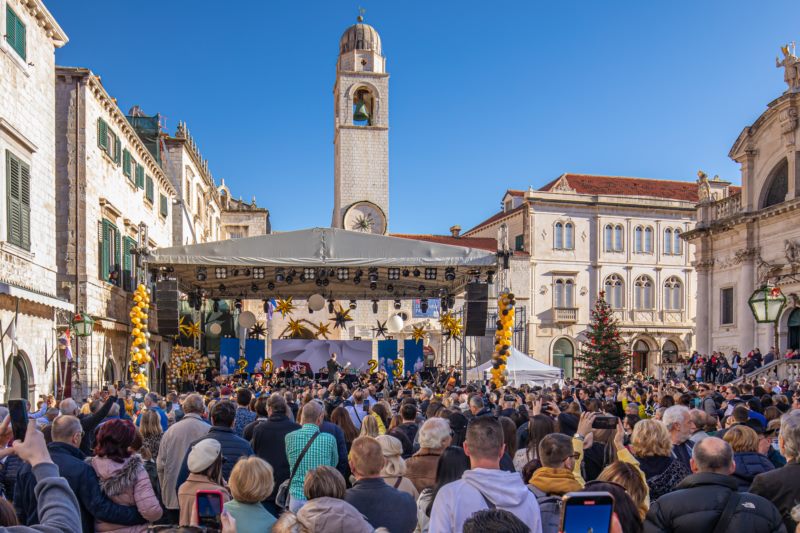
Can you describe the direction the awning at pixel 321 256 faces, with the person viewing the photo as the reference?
facing the viewer

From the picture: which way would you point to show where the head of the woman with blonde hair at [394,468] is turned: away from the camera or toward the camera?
away from the camera

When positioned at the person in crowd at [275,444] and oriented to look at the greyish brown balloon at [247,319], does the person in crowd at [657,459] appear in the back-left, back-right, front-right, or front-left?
back-right

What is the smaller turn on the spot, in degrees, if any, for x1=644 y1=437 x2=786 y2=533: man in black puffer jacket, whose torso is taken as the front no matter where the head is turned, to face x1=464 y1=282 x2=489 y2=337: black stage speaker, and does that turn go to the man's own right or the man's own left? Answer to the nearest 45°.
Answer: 0° — they already face it

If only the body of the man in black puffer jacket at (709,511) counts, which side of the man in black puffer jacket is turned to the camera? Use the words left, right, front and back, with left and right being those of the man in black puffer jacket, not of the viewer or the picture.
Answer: back

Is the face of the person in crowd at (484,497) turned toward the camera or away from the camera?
away from the camera

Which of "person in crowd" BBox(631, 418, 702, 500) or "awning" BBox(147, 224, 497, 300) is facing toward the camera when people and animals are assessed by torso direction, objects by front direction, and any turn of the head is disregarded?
the awning

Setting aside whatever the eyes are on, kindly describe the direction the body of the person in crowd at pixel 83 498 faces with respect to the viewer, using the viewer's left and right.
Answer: facing away from the viewer and to the right of the viewer

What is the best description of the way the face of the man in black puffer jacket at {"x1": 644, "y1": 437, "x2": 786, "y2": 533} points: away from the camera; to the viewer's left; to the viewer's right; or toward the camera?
away from the camera

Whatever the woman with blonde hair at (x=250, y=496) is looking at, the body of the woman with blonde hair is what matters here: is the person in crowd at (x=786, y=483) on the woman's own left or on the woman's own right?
on the woman's own right

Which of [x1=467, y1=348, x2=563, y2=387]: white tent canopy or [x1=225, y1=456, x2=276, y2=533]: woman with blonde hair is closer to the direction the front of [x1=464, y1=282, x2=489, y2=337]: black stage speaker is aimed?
the woman with blonde hair

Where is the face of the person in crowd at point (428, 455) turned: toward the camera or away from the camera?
away from the camera

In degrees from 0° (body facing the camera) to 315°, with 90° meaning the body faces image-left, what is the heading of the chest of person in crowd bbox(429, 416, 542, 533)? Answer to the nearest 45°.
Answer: approximately 180°

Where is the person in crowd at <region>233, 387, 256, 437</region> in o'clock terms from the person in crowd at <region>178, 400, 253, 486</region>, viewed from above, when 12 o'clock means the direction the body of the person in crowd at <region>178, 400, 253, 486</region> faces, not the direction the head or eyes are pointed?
the person in crowd at <region>233, 387, 256, 437</region> is roughly at 12 o'clock from the person in crowd at <region>178, 400, 253, 486</region>.

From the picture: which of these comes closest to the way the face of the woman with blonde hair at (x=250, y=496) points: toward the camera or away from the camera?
away from the camera

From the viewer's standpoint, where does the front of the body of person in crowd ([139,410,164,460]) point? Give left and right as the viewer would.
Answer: facing away from the viewer

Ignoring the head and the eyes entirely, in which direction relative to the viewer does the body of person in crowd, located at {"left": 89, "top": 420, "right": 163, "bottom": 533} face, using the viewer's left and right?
facing away from the viewer and to the right of the viewer

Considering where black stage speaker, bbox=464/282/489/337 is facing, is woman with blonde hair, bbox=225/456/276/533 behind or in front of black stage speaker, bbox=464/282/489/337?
in front

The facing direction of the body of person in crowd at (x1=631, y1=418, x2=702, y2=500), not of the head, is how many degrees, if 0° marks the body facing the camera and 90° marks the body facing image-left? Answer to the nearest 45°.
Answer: approximately 135°

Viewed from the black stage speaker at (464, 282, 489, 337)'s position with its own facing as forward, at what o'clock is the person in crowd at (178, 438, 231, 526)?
The person in crowd is roughly at 12 o'clock from the black stage speaker.

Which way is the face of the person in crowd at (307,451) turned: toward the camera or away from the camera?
away from the camera
